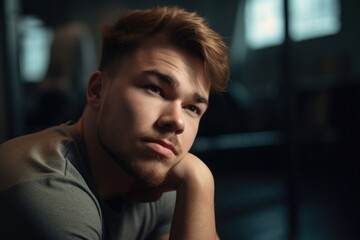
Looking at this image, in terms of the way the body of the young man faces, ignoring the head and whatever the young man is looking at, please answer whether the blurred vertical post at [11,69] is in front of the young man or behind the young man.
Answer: behind

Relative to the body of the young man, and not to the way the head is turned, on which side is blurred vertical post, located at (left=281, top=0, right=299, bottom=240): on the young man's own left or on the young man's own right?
on the young man's own left

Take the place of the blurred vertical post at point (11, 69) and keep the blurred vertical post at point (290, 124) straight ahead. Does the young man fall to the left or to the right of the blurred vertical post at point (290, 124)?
right

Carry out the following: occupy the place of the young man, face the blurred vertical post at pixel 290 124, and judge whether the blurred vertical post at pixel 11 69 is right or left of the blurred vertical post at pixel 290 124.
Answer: left

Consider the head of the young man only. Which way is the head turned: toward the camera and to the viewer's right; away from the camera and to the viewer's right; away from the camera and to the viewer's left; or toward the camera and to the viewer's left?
toward the camera and to the viewer's right
